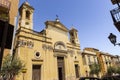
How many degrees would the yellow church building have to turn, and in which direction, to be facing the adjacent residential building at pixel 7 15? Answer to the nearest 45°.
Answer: approximately 45° to its right

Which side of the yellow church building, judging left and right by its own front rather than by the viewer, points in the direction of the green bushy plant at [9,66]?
right

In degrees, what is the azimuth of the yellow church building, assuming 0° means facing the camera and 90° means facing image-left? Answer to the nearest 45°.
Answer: approximately 315°
